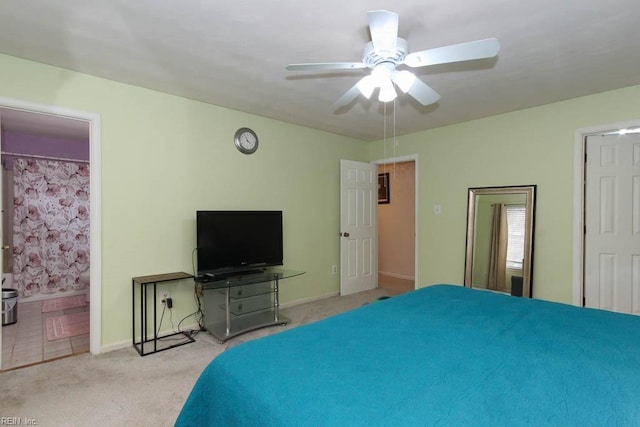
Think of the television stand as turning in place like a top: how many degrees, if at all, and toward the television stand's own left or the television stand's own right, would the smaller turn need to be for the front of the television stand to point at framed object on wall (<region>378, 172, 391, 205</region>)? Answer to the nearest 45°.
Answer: approximately 90° to the television stand's own left

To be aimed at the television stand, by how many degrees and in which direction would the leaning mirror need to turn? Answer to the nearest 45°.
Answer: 0° — it already faces it

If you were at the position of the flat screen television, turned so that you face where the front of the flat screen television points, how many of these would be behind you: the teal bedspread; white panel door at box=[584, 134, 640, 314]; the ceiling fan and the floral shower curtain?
1

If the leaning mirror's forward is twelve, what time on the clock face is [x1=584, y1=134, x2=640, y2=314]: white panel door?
The white panel door is roughly at 8 o'clock from the leaning mirror.

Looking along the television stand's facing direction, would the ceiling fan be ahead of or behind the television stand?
ahead

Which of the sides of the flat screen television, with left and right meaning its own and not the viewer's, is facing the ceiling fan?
front

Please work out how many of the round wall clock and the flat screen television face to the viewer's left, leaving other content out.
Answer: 0

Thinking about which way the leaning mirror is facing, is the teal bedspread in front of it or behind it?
in front

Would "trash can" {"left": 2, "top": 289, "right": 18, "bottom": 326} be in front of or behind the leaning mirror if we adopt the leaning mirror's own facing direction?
in front

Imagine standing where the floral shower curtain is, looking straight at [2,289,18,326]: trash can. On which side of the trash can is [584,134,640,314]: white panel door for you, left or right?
left

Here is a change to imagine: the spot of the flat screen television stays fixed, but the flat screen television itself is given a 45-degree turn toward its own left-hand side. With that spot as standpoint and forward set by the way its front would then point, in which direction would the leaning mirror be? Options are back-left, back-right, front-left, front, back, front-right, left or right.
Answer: front

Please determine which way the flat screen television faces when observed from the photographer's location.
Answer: facing the viewer and to the right of the viewer
